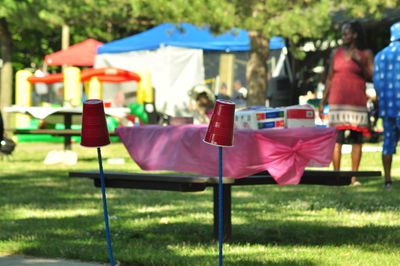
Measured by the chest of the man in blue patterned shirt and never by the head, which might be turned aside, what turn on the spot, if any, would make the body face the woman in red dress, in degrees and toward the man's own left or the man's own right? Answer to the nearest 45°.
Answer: approximately 45° to the man's own left

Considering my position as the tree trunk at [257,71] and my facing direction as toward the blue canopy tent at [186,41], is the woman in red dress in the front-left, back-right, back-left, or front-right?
back-left

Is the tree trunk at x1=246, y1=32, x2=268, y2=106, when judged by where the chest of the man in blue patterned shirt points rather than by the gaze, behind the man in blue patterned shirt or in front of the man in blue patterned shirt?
in front
